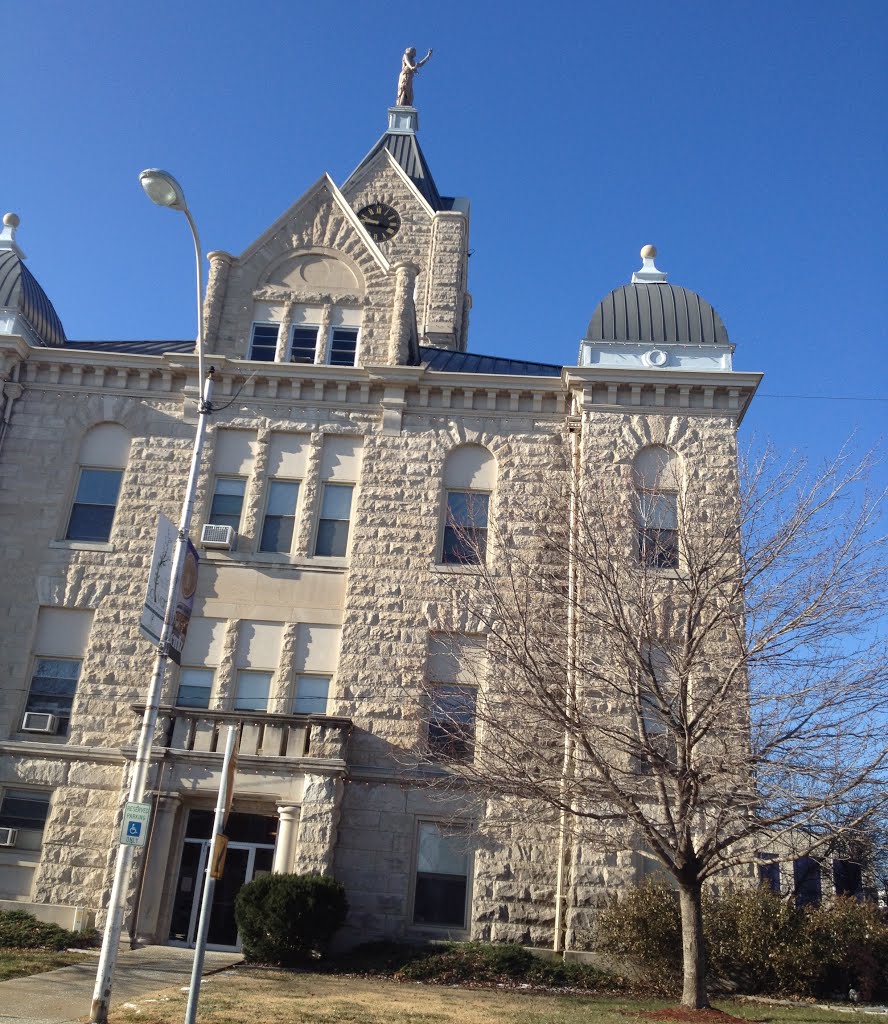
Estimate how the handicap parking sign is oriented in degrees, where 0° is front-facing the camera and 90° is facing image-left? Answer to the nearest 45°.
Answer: approximately 0°

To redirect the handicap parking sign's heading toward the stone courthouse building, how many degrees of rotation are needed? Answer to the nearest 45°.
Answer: approximately 180°

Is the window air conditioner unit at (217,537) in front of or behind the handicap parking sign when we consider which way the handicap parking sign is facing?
behind

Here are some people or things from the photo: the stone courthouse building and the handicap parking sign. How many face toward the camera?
2

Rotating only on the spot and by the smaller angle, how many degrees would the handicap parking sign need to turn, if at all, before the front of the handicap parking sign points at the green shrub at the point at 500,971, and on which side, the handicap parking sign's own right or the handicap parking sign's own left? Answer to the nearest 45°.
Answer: approximately 135° to the handicap parking sign's own left

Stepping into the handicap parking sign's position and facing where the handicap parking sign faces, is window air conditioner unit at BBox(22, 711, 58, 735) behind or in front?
behind

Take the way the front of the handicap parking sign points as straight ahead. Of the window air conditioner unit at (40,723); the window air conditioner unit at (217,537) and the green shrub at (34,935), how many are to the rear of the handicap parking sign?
3

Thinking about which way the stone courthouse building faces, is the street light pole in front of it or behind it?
in front
